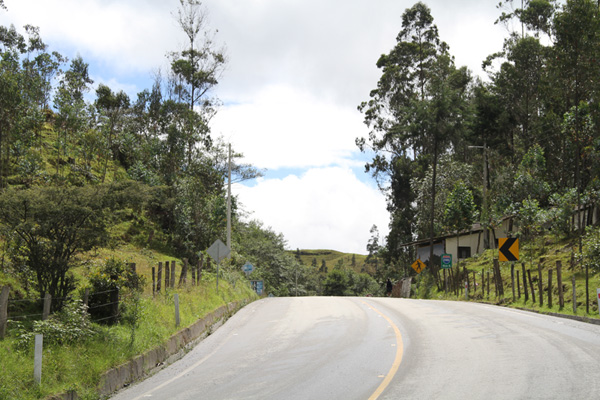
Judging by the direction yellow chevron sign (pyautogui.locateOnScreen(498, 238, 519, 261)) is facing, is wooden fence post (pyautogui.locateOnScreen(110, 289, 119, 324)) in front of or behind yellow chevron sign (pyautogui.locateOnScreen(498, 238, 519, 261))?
in front

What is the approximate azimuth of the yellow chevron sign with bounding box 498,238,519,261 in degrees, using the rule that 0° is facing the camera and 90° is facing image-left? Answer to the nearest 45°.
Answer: approximately 0°

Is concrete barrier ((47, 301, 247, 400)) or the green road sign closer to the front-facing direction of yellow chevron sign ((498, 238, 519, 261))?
the concrete barrier

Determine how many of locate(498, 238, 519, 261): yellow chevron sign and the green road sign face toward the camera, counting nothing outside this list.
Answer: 2

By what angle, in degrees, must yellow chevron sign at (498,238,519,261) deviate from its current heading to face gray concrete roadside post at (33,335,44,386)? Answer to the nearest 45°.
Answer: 0° — it already faces it

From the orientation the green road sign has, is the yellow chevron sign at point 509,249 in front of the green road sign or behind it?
in front

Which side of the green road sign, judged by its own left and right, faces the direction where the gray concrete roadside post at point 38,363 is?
front

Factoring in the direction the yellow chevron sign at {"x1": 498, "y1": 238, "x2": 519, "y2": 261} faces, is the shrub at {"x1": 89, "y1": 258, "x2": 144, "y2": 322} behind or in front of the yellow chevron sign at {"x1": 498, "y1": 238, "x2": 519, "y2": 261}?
in front

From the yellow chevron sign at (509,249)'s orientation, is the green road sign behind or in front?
behind

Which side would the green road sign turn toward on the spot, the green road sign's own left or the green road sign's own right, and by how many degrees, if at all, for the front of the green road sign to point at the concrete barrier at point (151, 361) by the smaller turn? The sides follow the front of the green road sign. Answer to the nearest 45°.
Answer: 0° — it already faces it
